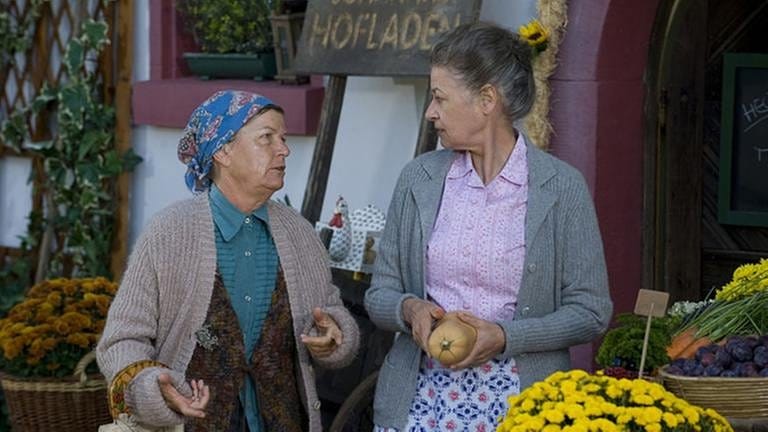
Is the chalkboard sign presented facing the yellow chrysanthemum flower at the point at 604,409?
yes

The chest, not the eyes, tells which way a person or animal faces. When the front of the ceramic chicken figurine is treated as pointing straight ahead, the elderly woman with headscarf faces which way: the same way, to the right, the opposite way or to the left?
to the left

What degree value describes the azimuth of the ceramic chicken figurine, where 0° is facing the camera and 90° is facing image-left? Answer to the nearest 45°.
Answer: approximately 45°

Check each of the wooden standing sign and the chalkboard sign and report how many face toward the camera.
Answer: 2

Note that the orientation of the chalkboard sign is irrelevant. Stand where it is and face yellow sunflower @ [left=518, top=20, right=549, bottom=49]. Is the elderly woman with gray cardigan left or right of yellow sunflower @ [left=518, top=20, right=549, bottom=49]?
left

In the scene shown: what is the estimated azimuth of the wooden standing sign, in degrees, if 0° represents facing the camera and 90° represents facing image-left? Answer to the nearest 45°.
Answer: approximately 0°

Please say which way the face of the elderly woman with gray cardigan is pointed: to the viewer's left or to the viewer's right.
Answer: to the viewer's left

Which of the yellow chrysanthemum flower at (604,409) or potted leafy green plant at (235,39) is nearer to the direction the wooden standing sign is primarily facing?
the yellow chrysanthemum flower
